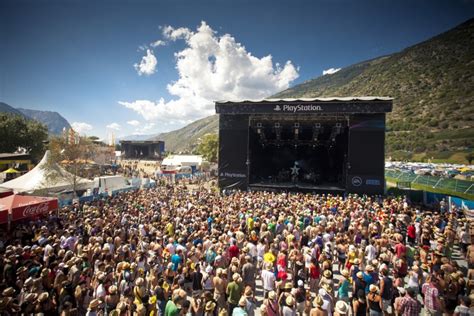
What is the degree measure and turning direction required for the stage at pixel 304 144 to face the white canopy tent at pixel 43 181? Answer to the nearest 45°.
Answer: approximately 45° to its right

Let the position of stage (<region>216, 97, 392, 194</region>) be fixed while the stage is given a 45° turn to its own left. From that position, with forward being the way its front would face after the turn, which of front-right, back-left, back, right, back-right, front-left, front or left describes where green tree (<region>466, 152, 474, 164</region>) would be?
left

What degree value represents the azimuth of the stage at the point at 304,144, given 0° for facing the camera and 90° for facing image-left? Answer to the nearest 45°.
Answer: approximately 0°

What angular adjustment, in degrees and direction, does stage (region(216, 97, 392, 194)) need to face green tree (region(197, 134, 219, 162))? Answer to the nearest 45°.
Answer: approximately 135° to its right

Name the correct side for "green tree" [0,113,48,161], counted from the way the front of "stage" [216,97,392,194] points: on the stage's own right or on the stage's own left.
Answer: on the stage's own right

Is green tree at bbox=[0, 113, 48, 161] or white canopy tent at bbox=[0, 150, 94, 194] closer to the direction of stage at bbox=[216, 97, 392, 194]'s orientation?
the white canopy tent
